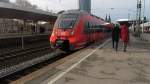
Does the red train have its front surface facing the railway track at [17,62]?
yes
